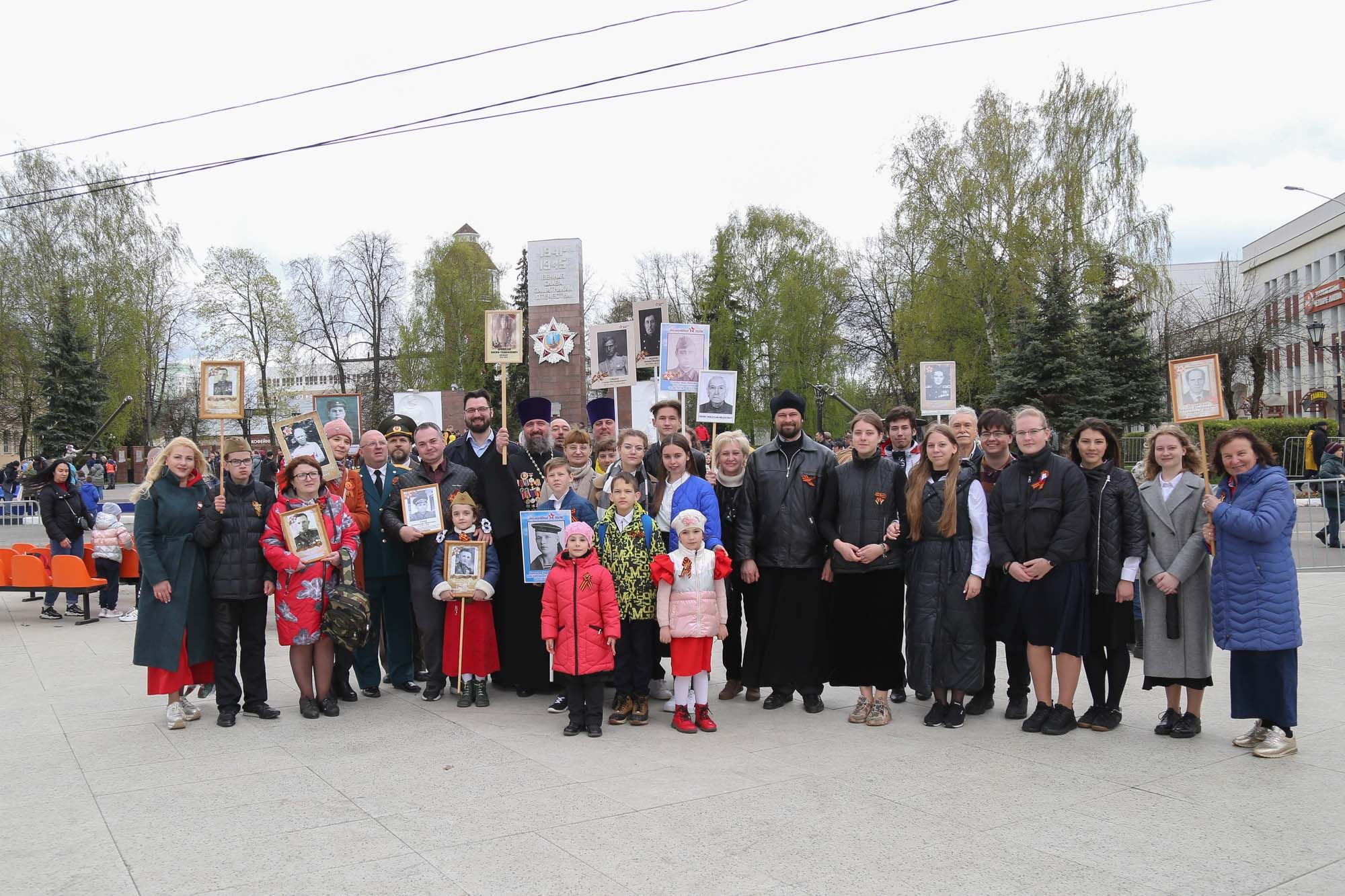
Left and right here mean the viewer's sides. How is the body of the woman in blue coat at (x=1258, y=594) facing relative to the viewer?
facing the viewer and to the left of the viewer

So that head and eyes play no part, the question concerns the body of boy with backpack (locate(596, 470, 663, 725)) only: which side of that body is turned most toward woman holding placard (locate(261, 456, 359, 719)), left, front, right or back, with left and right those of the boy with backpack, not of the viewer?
right

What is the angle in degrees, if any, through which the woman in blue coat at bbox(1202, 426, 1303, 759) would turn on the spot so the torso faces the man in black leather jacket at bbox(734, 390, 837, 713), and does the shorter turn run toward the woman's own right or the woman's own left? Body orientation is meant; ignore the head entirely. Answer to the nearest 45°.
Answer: approximately 45° to the woman's own right

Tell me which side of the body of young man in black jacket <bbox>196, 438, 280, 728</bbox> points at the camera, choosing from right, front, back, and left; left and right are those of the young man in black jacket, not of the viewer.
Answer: front

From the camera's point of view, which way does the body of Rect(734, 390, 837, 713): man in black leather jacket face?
toward the camera

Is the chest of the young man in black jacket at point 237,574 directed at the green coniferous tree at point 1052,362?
no

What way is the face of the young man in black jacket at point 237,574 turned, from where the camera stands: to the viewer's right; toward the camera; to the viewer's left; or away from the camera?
toward the camera

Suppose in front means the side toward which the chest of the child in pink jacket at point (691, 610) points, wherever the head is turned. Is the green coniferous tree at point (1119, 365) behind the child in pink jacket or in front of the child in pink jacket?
behind

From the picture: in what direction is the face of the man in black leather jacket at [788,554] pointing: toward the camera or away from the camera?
toward the camera

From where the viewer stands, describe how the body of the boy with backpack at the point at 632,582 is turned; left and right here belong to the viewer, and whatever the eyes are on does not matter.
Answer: facing the viewer

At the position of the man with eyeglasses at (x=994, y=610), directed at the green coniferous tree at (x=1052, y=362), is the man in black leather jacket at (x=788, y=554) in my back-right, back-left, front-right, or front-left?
back-left

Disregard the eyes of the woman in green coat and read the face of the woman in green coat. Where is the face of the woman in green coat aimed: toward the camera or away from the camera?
toward the camera

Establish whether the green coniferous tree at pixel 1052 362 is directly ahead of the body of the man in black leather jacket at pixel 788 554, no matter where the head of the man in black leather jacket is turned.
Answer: no

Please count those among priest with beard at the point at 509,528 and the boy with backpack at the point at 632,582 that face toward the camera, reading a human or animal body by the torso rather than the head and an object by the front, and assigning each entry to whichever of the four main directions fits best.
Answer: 2

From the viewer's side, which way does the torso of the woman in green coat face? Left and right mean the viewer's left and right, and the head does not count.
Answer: facing the viewer and to the right of the viewer
